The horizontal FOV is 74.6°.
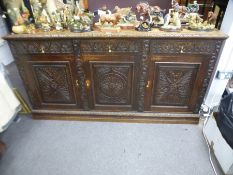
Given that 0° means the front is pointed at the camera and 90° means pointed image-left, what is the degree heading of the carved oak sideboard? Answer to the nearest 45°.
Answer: approximately 0°

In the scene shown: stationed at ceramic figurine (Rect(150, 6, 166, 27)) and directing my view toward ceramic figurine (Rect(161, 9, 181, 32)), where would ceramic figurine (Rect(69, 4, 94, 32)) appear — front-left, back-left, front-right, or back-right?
back-right
